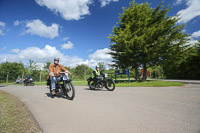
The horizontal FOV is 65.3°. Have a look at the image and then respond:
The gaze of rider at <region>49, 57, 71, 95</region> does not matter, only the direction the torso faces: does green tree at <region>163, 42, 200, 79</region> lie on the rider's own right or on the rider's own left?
on the rider's own left

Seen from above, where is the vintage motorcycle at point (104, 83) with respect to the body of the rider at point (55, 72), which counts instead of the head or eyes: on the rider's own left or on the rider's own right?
on the rider's own left
